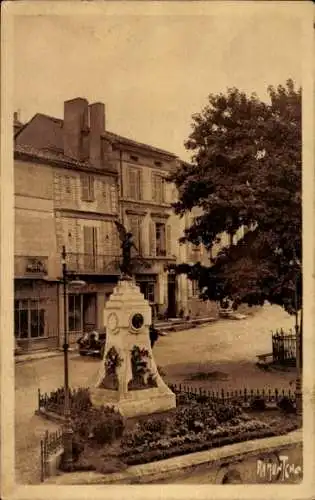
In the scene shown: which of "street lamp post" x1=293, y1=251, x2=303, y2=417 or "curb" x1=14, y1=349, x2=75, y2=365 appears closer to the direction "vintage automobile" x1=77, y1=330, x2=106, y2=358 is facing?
the curb

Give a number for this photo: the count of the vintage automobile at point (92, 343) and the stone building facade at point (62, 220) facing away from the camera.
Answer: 0

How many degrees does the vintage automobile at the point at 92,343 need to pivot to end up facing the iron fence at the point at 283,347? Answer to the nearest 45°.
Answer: approximately 135° to its left

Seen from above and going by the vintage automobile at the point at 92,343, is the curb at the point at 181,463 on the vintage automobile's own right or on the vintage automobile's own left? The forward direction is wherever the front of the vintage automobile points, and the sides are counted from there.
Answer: on the vintage automobile's own left

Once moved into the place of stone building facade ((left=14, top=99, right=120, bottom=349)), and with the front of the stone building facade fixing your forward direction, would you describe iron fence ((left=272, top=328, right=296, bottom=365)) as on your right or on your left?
on your left

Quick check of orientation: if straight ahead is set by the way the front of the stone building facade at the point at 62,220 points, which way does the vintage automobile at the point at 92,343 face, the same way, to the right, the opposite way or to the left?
to the right

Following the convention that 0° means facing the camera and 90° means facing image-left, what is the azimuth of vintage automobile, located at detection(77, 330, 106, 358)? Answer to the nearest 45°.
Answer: approximately 45°

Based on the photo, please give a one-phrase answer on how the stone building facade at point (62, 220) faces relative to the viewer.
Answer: facing the viewer and to the right of the viewer

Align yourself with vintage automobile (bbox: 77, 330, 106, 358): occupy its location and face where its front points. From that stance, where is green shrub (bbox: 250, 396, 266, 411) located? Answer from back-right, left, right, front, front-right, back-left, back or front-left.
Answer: back-left
